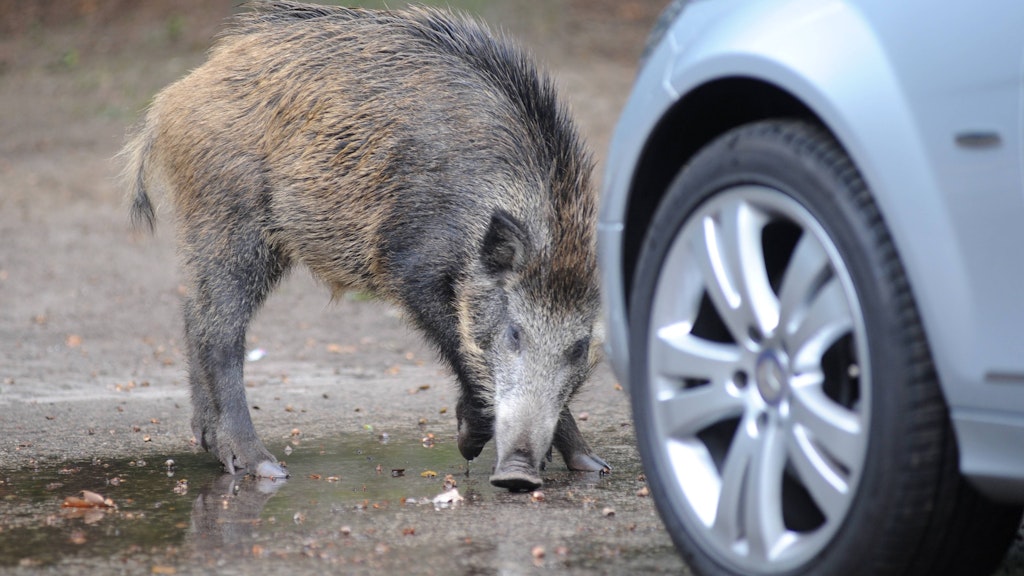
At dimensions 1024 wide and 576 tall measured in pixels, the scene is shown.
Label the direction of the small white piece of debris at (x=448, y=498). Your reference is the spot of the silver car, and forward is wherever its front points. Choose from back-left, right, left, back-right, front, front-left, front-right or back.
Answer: front
